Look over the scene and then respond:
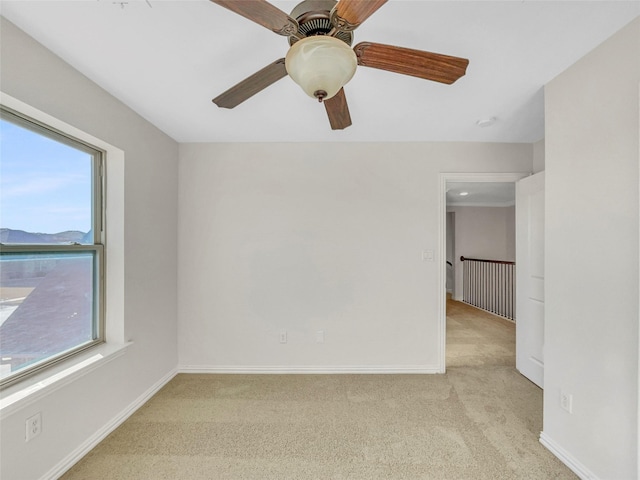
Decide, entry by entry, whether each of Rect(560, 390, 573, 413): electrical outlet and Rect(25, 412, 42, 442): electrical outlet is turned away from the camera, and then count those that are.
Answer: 0

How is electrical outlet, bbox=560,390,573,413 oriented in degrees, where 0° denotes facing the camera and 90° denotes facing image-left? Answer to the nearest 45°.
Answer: approximately 45°

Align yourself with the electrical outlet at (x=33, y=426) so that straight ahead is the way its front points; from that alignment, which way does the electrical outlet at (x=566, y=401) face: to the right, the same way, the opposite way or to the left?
the opposite way

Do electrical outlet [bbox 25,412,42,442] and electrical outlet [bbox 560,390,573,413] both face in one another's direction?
yes

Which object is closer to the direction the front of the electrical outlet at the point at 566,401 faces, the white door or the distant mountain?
the distant mountain

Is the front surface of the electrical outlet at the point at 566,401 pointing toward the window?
yes

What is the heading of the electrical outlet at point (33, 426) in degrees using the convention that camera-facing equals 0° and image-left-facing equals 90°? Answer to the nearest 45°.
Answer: approximately 315°

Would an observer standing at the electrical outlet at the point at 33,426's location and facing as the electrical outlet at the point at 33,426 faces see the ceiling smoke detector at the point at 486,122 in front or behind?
in front

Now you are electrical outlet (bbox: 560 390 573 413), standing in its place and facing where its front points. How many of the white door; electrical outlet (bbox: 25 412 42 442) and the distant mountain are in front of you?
2

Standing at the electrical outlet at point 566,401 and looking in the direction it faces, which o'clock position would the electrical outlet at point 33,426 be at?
the electrical outlet at point 33,426 is roughly at 12 o'clock from the electrical outlet at point 566,401.

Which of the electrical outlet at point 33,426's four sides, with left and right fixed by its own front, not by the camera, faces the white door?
front

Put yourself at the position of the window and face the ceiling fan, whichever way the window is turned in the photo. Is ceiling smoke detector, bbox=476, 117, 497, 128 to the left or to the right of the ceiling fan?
left

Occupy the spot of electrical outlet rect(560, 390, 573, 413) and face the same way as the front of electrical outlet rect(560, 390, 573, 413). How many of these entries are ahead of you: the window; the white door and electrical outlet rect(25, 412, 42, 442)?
2
